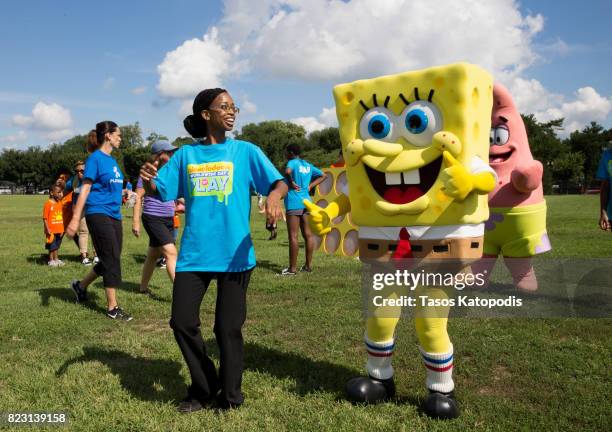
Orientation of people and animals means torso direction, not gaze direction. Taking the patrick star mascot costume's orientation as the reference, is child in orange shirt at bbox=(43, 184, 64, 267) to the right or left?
on its right

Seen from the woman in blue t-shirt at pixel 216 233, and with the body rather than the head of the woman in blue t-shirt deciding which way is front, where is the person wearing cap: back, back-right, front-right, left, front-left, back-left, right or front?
back

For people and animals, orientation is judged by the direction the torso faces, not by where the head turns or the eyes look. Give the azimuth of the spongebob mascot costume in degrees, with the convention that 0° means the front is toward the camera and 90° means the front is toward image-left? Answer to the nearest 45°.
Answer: approximately 45°

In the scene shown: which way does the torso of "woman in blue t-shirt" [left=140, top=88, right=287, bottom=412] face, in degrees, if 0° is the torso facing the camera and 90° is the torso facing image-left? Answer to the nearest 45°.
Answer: approximately 0°

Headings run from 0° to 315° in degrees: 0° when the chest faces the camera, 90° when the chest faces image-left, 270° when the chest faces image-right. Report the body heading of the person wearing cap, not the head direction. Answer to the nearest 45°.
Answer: approximately 315°

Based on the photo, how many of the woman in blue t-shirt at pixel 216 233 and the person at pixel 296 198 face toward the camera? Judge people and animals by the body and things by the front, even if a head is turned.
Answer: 1
